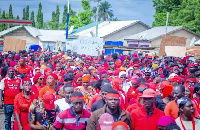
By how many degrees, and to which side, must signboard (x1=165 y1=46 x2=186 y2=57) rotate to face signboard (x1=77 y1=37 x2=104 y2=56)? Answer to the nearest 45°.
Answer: approximately 90° to its right

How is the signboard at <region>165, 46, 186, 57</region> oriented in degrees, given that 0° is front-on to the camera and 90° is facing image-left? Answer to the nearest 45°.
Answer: approximately 0°

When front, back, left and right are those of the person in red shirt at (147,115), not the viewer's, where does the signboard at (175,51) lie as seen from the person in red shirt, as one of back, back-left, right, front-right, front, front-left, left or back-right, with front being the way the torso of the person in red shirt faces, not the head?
back

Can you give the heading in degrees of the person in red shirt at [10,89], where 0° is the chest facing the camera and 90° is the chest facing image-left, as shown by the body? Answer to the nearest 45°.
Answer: approximately 0°

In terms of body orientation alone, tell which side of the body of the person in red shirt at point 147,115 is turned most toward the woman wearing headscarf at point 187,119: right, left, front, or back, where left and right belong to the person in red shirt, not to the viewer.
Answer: left

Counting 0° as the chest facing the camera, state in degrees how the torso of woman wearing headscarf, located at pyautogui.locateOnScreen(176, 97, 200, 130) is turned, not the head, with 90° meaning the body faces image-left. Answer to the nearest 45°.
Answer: approximately 315°
